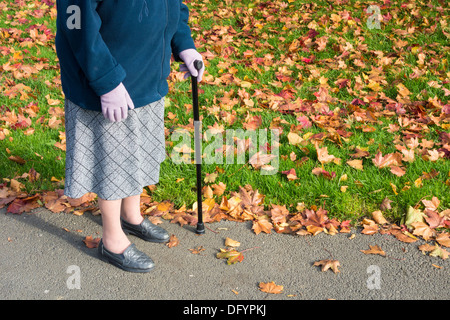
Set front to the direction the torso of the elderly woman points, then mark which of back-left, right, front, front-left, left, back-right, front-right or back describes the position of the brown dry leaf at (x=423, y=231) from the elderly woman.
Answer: front-left

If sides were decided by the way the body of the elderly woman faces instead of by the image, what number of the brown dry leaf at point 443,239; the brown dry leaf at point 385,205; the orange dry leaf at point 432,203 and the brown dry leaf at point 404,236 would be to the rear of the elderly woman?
0

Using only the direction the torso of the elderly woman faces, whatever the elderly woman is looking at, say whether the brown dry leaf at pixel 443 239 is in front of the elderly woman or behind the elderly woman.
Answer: in front

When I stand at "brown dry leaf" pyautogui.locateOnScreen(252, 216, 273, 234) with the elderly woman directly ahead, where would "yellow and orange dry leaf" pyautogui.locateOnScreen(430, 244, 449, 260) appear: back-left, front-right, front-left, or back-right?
back-left

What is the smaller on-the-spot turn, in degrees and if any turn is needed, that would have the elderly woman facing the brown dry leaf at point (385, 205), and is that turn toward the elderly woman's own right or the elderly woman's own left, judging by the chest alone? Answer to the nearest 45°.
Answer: approximately 45° to the elderly woman's own left

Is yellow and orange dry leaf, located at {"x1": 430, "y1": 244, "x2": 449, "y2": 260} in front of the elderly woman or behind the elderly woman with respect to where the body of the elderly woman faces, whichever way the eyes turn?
in front

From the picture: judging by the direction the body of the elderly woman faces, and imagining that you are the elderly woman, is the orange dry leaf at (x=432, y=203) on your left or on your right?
on your left

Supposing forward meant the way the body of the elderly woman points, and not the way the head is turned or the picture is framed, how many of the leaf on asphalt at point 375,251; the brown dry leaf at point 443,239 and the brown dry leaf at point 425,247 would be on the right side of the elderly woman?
0

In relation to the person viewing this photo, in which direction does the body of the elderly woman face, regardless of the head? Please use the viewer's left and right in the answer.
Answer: facing the viewer and to the right of the viewer

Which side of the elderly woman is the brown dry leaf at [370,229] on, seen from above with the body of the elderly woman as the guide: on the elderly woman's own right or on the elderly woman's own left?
on the elderly woman's own left

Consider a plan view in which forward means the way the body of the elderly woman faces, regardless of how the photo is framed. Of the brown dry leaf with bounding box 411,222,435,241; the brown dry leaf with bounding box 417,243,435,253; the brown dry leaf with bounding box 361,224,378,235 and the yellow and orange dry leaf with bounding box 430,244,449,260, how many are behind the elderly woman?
0

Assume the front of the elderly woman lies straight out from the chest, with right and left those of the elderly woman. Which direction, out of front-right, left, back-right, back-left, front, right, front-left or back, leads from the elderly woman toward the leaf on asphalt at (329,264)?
front-left

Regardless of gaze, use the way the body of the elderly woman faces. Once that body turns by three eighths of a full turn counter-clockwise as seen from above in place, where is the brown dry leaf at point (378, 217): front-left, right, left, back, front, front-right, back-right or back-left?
right
